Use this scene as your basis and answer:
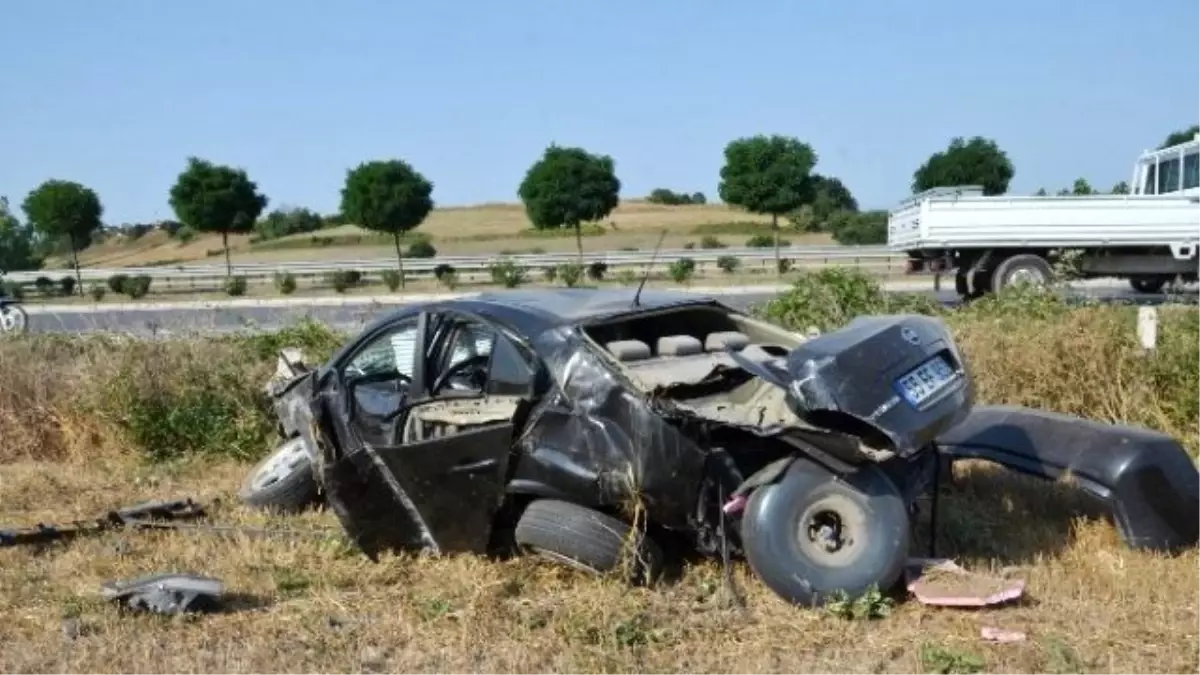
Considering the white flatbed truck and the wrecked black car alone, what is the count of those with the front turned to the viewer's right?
1

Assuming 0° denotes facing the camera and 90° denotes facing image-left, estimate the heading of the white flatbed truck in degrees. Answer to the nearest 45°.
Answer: approximately 270°

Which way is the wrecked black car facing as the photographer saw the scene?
facing away from the viewer and to the left of the viewer

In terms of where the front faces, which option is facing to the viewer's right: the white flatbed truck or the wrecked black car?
the white flatbed truck

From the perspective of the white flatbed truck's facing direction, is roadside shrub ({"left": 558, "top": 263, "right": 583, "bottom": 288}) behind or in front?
behind

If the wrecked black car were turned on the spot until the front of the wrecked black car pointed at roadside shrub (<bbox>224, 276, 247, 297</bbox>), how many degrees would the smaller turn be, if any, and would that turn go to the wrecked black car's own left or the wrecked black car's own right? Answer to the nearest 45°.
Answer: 0° — it already faces it

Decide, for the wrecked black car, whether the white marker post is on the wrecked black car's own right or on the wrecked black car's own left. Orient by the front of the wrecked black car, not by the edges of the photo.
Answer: on the wrecked black car's own right

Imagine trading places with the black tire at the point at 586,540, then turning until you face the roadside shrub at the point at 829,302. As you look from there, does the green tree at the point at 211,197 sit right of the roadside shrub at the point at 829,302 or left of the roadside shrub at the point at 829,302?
left

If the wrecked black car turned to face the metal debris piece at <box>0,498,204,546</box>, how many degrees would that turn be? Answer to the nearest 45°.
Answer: approximately 45° to its left

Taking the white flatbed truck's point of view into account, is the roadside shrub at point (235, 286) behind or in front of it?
behind

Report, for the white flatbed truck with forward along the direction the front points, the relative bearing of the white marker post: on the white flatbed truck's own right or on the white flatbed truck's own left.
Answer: on the white flatbed truck's own right
